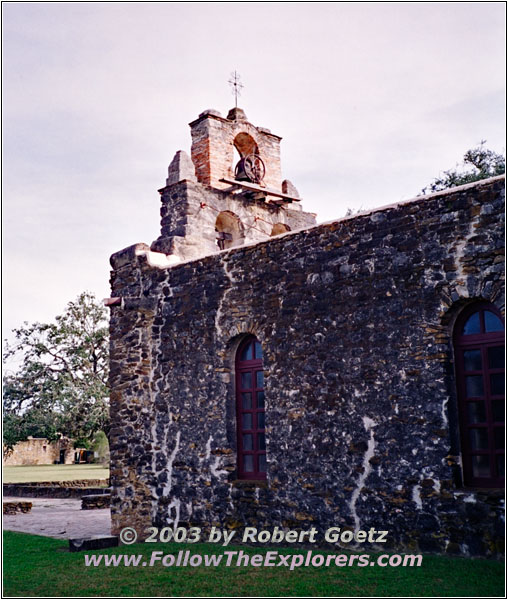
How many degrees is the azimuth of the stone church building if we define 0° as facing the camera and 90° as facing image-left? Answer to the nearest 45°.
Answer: approximately 135°

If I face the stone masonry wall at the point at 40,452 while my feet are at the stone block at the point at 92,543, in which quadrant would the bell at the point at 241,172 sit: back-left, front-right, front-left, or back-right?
front-right

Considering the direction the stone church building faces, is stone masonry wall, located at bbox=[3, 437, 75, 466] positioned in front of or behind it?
in front

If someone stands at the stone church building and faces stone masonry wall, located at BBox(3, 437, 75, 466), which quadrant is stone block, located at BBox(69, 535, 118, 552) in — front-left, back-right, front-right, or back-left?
front-left
